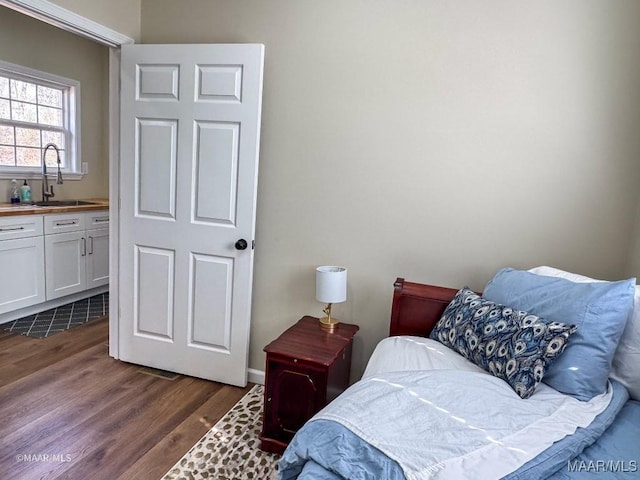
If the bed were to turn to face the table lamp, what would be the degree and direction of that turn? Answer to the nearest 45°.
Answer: approximately 90° to its right

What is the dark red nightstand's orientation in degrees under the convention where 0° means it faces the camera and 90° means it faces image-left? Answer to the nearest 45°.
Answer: approximately 45°

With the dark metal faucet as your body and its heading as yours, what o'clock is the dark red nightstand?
The dark red nightstand is roughly at 1 o'clock from the dark metal faucet.
